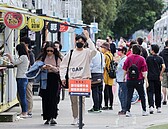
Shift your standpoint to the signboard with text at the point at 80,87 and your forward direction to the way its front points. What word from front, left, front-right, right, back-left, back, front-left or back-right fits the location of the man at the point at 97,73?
back

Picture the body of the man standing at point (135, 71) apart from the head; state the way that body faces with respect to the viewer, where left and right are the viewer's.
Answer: facing away from the viewer
